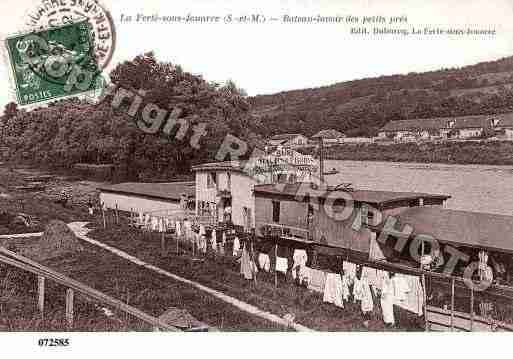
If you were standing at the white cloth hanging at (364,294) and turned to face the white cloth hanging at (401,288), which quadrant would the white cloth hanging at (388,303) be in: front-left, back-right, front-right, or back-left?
front-right

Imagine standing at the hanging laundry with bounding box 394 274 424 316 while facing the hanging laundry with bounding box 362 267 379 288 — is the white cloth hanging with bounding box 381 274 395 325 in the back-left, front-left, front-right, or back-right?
front-left
